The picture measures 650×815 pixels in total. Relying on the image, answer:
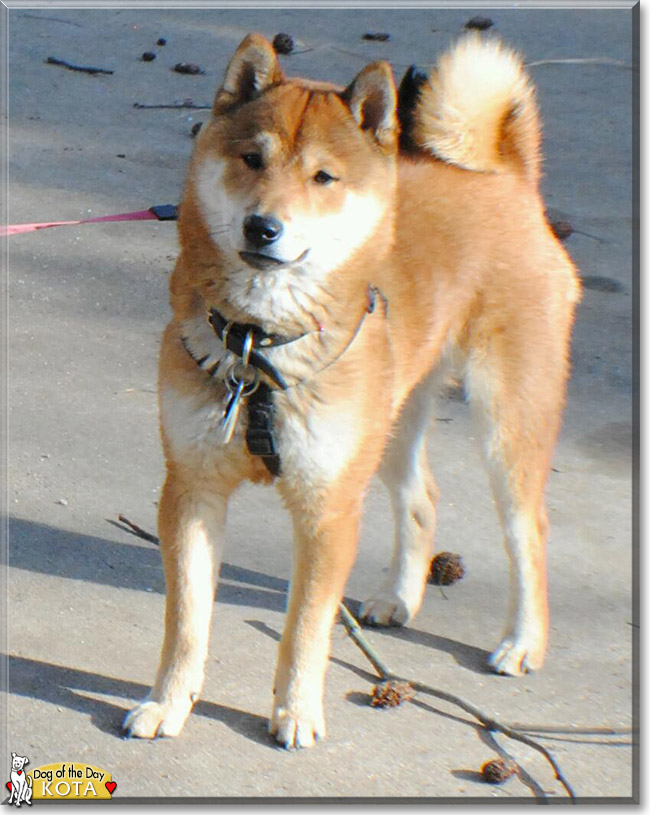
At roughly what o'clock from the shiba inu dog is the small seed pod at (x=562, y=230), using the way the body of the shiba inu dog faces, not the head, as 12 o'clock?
The small seed pod is roughly at 5 o'clock from the shiba inu dog.

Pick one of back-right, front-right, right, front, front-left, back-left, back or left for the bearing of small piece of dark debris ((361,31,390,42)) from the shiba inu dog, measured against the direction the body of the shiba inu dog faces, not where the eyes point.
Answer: back-right

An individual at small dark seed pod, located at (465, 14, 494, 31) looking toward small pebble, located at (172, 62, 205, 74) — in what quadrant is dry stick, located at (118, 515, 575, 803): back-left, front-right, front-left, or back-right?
front-left

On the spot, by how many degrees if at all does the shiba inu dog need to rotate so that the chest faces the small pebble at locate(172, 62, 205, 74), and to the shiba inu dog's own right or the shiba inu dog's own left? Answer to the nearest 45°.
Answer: approximately 135° to the shiba inu dog's own right

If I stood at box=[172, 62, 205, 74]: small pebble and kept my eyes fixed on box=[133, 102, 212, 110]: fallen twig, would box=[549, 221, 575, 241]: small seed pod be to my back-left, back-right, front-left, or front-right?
front-left

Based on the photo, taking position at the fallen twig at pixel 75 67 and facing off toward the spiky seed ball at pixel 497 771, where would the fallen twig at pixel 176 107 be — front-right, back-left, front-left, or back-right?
front-left

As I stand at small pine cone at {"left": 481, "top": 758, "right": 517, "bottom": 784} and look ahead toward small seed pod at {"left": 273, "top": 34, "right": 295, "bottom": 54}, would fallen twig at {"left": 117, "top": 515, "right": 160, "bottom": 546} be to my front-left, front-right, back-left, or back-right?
front-left

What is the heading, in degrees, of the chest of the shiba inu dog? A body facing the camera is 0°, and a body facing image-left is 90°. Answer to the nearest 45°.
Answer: approximately 45°

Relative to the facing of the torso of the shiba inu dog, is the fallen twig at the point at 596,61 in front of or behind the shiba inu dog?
behind
